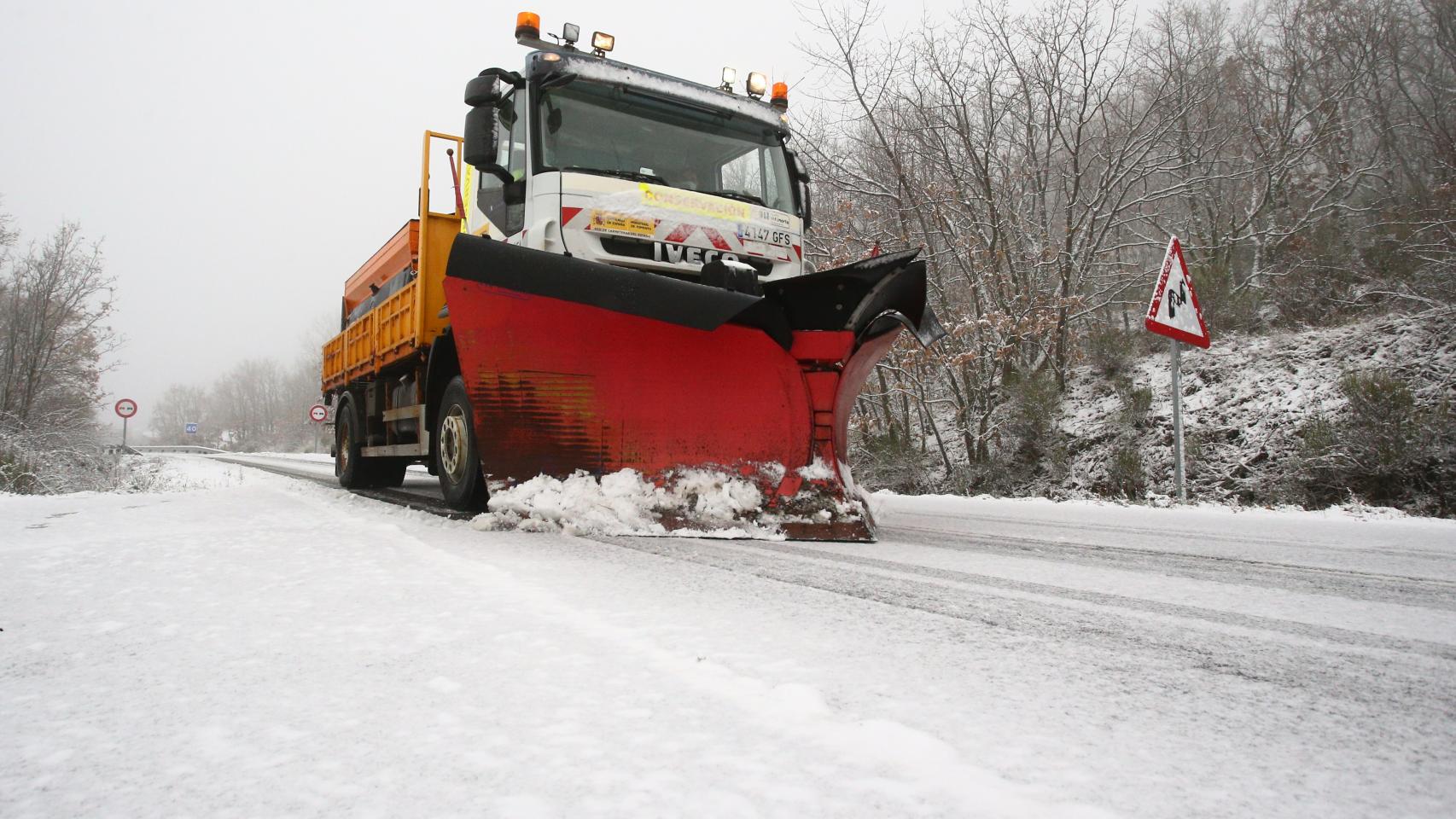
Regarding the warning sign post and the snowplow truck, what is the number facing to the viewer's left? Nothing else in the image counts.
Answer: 0

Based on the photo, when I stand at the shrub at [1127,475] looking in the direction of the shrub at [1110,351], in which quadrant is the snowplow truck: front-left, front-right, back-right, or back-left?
back-left

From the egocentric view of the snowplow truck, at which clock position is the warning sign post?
The warning sign post is roughly at 10 o'clock from the snowplow truck.

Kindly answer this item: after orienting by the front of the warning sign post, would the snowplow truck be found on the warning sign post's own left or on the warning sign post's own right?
on the warning sign post's own right

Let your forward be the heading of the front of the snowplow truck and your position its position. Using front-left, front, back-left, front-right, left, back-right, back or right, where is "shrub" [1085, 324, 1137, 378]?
left

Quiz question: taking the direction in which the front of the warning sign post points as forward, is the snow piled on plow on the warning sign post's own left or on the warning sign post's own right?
on the warning sign post's own right

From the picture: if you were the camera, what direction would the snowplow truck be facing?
facing the viewer and to the right of the viewer

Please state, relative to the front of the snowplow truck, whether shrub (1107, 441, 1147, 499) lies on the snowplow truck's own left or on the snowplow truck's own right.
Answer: on the snowplow truck's own left

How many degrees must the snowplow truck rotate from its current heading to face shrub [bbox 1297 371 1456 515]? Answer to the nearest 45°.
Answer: approximately 45° to its left

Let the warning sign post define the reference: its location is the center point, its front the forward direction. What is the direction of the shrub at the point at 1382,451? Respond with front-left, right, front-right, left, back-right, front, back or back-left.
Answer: front-left
